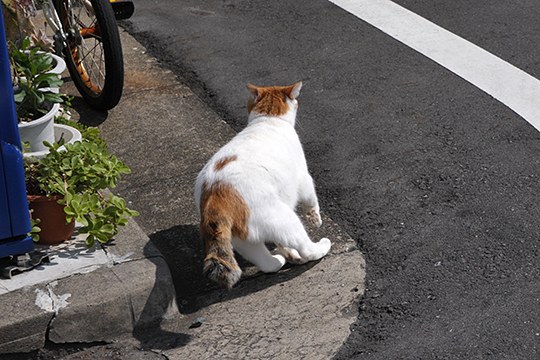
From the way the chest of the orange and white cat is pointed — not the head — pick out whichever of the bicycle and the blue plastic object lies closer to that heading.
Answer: the bicycle

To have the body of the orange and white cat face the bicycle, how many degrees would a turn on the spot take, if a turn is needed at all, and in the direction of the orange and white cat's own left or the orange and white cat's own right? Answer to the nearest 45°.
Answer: approximately 90° to the orange and white cat's own left

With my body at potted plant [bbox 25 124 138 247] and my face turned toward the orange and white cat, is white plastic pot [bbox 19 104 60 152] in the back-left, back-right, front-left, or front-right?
back-left

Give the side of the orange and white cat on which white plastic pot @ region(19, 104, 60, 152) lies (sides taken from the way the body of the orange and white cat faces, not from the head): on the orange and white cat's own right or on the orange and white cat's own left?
on the orange and white cat's own left

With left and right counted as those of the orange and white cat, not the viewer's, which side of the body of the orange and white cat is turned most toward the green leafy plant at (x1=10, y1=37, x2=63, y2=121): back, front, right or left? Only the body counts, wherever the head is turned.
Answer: left

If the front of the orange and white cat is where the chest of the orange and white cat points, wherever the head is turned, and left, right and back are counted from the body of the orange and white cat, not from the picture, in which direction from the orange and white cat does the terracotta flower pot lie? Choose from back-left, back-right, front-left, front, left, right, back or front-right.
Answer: back-left

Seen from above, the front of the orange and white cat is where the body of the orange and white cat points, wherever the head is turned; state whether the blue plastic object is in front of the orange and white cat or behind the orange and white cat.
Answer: behind

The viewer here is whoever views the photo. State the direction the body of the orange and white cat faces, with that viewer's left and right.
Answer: facing away from the viewer and to the right of the viewer
